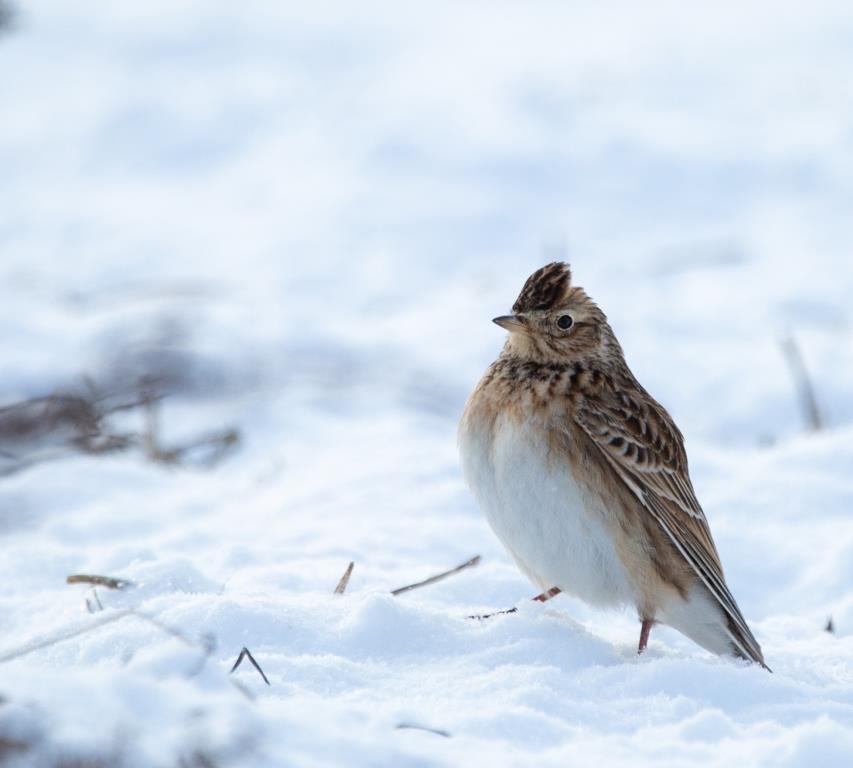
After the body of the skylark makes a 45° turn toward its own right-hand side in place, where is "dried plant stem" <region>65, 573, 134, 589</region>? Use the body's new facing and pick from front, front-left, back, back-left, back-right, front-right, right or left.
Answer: front

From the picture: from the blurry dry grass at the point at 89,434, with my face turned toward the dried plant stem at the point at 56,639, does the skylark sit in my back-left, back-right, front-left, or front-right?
front-left

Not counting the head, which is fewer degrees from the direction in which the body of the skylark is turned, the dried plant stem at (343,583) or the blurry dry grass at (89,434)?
the dried plant stem

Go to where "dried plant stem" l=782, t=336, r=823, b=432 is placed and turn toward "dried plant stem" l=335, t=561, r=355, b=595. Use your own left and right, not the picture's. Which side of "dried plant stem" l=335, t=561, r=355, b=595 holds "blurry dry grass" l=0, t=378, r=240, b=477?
right

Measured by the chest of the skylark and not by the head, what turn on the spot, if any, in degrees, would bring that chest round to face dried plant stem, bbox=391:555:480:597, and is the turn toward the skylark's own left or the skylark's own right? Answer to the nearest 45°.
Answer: approximately 45° to the skylark's own right

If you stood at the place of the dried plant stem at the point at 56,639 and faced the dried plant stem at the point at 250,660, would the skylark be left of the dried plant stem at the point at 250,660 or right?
left

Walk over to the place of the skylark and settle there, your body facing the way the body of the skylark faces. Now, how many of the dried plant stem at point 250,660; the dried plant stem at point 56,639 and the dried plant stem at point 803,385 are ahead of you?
2

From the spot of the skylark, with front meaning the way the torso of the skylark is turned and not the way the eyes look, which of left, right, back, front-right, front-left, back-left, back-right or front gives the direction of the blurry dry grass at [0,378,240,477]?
right

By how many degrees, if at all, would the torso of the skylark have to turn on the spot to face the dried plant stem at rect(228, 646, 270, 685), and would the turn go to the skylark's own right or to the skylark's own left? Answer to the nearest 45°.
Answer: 0° — it already faces it

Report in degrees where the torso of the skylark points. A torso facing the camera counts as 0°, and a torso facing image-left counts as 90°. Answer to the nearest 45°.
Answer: approximately 45°
